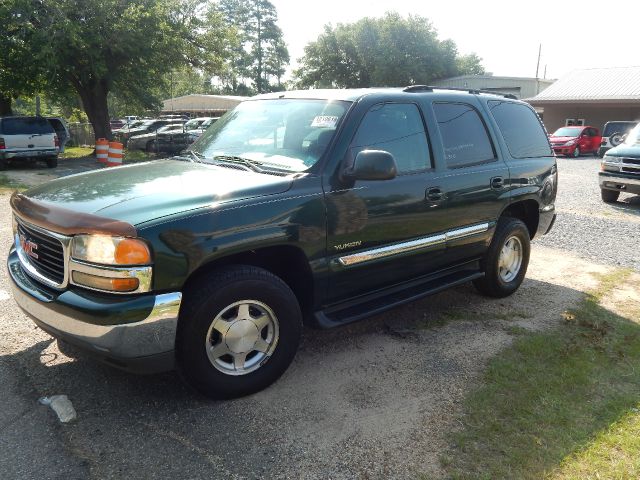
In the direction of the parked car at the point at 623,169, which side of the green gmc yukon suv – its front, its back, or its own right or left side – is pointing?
back

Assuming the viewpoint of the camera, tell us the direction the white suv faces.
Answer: facing away from the viewer

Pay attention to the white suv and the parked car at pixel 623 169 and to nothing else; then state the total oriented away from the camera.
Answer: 1

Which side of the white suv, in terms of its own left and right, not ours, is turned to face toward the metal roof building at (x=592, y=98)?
right

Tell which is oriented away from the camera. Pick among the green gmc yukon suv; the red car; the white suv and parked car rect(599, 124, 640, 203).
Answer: the white suv

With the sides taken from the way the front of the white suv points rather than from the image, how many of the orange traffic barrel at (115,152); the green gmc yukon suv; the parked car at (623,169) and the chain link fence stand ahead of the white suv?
1

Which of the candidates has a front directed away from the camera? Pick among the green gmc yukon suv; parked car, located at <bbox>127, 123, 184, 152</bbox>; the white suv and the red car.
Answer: the white suv

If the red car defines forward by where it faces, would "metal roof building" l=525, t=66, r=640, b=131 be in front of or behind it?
behind

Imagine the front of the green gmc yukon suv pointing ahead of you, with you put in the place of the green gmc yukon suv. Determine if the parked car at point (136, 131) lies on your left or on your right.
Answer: on your right

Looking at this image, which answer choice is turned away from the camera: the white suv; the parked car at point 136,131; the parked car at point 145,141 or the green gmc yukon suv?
the white suv

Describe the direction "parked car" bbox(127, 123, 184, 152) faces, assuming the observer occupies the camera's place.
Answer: facing the viewer and to the left of the viewer

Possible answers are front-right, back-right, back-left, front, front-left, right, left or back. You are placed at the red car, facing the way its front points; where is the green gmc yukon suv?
front-left

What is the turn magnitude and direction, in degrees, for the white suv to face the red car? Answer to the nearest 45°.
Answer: approximately 90° to its right

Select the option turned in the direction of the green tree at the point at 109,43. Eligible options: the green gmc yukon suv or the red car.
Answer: the red car

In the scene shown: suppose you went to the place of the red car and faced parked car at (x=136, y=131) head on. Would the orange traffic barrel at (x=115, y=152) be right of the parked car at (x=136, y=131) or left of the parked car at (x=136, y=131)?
left

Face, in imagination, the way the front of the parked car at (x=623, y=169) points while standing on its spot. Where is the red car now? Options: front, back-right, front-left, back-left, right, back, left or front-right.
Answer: back-right

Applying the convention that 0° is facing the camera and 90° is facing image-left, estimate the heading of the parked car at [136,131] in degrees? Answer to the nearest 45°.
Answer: approximately 45°

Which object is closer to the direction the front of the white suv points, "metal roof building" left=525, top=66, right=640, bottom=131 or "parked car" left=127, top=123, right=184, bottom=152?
the parked car

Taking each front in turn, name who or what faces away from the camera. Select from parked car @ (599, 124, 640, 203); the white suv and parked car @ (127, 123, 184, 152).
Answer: the white suv
